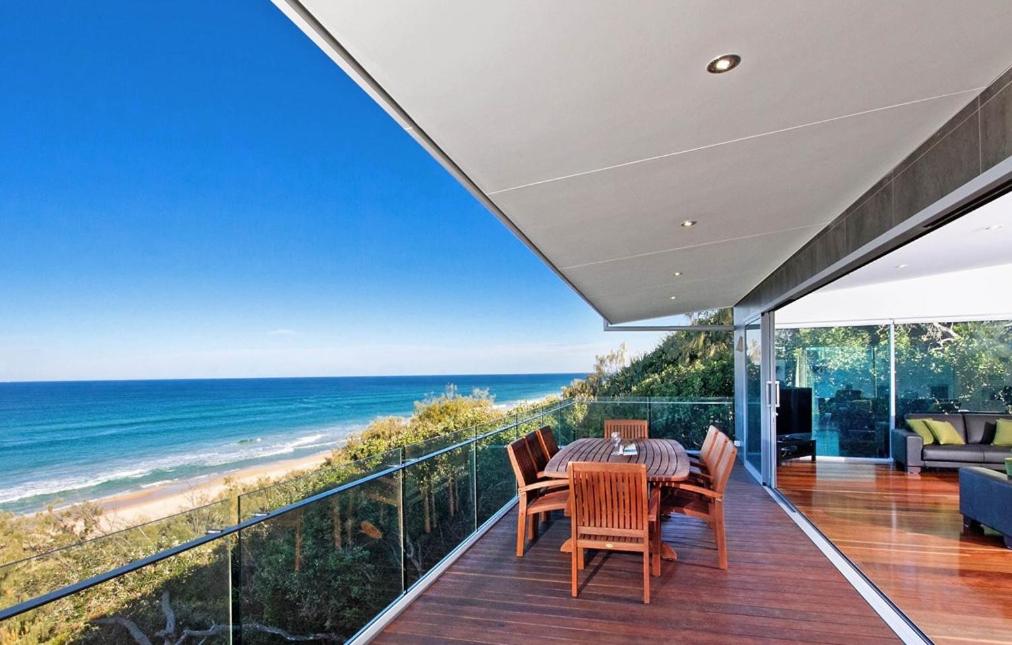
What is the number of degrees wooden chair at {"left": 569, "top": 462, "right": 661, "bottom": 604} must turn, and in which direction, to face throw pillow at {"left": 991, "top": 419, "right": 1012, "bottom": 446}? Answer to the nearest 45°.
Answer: approximately 45° to its right

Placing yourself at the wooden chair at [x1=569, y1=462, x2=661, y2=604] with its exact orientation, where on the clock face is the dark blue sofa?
The dark blue sofa is roughly at 2 o'clock from the wooden chair.

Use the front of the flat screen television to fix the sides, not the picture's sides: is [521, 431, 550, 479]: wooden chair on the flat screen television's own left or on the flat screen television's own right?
on the flat screen television's own right

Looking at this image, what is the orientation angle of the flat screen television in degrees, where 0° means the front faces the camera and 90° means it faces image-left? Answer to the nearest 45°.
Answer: approximately 315°

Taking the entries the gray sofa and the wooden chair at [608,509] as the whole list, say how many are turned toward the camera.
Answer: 1

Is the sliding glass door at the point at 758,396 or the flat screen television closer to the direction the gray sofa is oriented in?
the sliding glass door

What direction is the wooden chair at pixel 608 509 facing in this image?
away from the camera

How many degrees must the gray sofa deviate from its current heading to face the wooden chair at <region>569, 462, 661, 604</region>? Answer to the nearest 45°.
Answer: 0° — it already faces it
